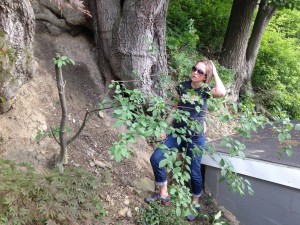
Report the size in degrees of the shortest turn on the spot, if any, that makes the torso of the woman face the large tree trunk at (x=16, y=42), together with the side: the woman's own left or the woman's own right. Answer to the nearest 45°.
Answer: approximately 45° to the woman's own right

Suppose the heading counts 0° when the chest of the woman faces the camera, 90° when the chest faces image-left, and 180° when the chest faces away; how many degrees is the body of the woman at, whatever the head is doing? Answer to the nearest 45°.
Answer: approximately 45°

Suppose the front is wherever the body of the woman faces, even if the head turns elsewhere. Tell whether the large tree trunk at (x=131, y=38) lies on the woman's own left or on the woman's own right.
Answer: on the woman's own right

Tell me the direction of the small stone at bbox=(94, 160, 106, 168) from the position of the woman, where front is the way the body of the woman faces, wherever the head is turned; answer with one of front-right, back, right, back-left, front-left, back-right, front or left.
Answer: front-right
